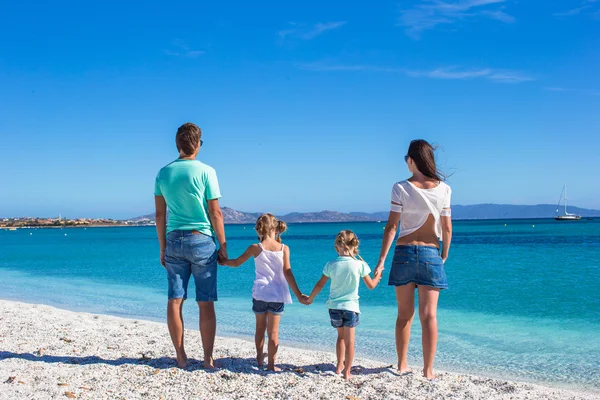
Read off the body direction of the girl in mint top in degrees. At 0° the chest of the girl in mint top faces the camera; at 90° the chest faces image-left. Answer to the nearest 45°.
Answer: approximately 180°

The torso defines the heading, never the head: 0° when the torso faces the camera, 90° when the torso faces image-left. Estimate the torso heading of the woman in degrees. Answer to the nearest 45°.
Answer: approximately 180°

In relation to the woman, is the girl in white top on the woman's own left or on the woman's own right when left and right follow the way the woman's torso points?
on the woman's own left

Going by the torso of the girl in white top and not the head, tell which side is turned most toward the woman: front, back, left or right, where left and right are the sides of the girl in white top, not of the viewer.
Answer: right

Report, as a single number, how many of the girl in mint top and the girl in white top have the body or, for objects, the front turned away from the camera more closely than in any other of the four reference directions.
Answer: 2

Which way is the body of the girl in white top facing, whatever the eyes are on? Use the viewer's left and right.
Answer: facing away from the viewer

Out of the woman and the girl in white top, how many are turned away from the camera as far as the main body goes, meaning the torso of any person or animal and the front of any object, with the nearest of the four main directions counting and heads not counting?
2
